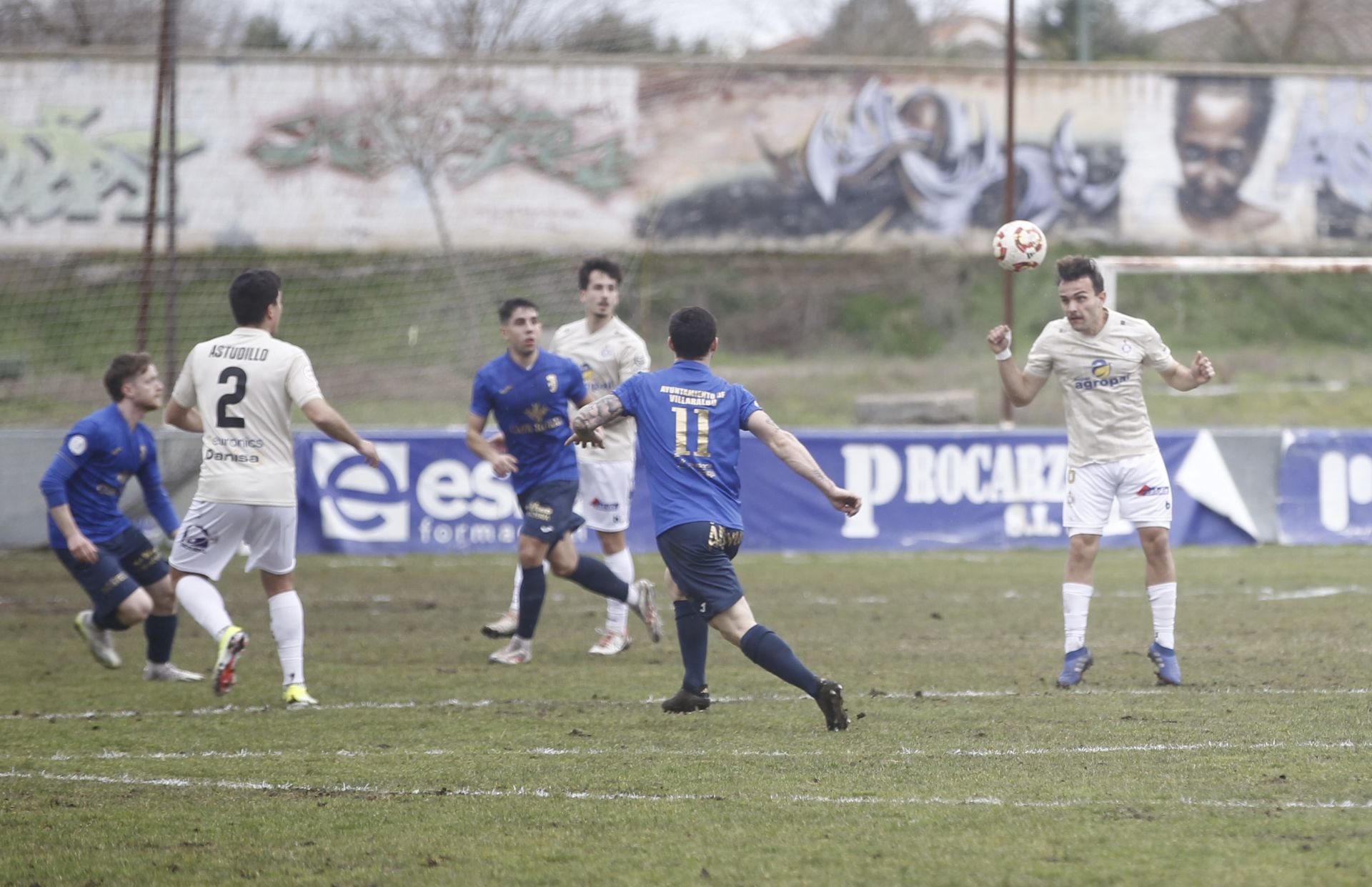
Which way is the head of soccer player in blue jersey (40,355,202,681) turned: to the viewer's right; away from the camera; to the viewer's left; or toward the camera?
to the viewer's right

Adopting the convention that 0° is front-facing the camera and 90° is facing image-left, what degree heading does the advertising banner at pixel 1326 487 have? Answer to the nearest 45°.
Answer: approximately 0°

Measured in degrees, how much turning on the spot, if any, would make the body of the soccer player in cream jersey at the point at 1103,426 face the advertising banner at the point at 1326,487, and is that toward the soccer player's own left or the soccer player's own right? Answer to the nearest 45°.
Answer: approximately 180°

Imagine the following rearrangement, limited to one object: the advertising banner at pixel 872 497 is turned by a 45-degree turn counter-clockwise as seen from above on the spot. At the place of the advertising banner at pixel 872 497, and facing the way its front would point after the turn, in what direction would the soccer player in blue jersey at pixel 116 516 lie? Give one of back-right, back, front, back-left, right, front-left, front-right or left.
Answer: right

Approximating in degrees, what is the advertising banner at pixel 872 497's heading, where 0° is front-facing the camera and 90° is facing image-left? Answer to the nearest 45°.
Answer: approximately 0°

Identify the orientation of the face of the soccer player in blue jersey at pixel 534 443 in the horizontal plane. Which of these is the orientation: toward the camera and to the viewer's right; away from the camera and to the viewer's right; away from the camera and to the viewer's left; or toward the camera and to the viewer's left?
toward the camera and to the viewer's right

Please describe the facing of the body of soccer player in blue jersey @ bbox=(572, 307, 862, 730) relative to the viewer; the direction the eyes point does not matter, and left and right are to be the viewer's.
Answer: facing away from the viewer

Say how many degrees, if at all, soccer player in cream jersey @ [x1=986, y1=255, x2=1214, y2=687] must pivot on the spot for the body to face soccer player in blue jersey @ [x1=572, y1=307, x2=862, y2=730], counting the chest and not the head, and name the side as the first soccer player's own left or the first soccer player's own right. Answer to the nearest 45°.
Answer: approximately 45° to the first soccer player's own right

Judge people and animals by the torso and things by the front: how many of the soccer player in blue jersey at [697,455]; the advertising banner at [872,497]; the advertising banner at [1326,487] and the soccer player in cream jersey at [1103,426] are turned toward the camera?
3

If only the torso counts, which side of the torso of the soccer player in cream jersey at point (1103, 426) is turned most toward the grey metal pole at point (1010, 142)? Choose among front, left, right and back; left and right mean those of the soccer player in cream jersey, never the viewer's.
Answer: back

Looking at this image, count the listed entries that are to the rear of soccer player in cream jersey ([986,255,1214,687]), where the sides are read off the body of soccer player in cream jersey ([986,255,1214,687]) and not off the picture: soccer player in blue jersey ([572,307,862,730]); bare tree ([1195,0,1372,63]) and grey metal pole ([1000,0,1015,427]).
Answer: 2

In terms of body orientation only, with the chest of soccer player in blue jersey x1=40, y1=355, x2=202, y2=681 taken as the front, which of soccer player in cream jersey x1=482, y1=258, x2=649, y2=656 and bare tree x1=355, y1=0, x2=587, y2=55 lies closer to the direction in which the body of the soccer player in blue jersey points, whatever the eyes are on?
the soccer player in cream jersey
